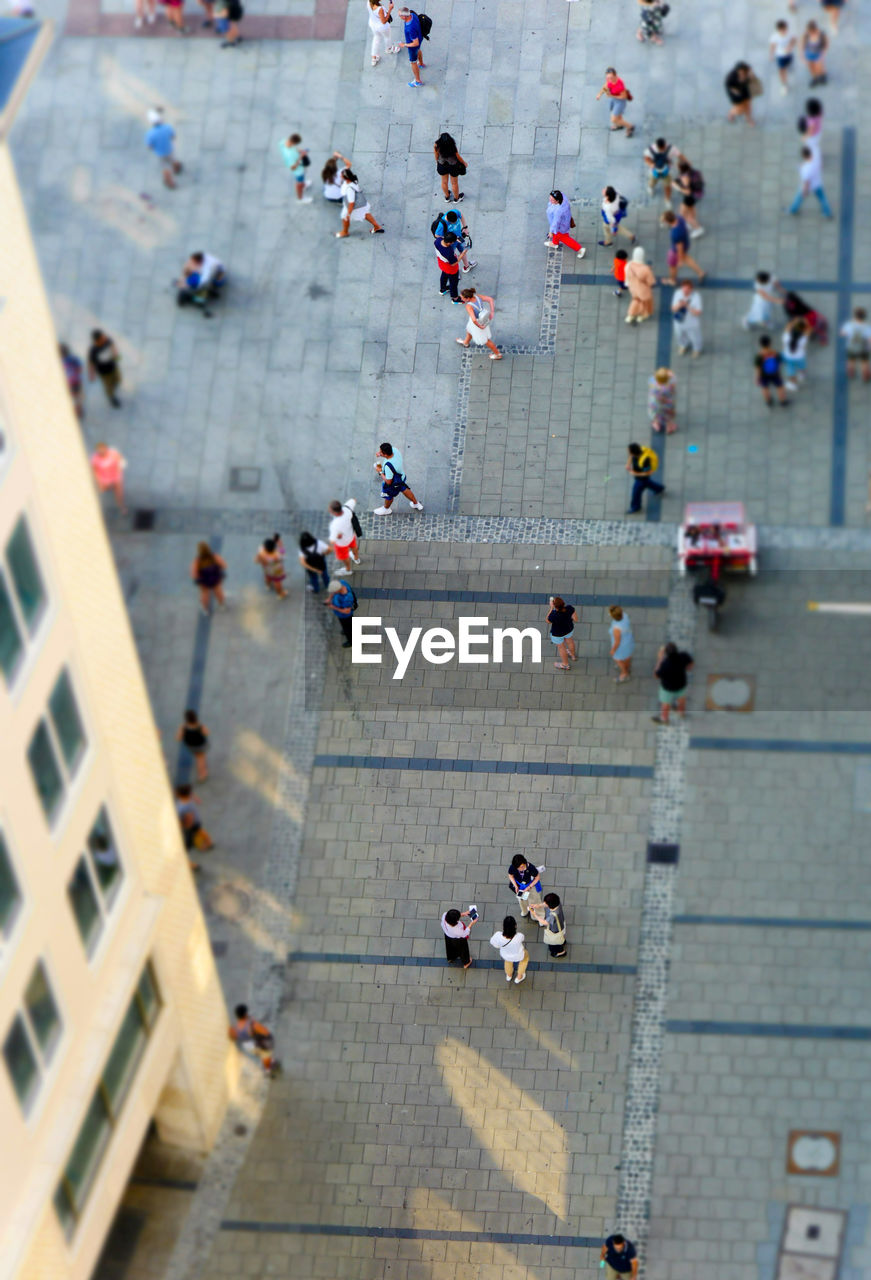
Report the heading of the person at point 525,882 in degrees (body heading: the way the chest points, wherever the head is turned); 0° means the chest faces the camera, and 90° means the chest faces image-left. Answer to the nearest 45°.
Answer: approximately 0°

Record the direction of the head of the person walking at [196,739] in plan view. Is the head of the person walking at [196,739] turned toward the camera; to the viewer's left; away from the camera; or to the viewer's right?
away from the camera

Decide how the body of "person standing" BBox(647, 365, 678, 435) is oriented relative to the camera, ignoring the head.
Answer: away from the camera

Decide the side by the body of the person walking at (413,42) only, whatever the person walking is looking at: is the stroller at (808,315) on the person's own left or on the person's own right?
on the person's own left
